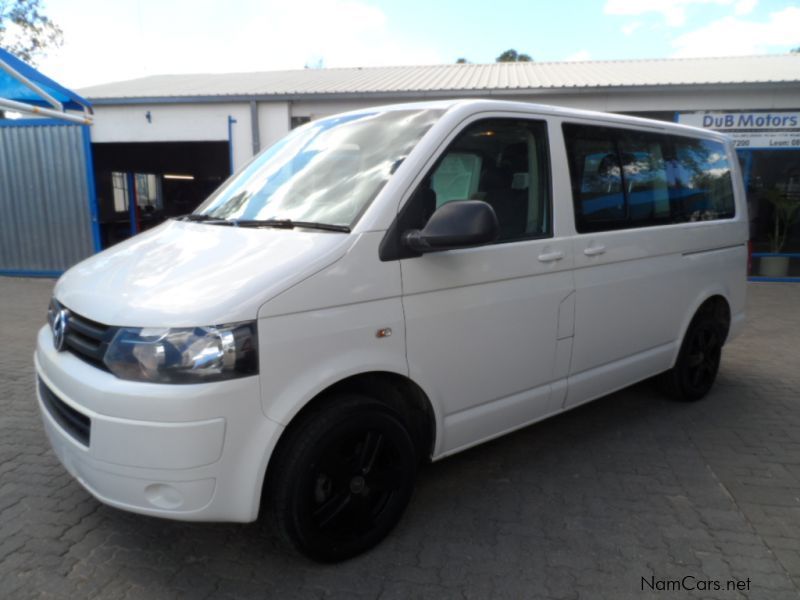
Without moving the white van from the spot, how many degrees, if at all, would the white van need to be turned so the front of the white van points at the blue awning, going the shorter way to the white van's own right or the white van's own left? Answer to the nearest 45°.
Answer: approximately 90° to the white van's own right

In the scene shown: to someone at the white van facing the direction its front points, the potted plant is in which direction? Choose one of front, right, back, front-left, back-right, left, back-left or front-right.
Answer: back

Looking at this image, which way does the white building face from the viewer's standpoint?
toward the camera

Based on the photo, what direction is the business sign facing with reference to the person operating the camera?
facing the viewer

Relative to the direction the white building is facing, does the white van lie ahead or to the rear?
ahead

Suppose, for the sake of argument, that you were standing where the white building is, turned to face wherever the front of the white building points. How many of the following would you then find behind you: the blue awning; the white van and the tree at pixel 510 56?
1

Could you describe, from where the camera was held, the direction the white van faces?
facing the viewer and to the left of the viewer

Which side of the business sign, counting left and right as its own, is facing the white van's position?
front

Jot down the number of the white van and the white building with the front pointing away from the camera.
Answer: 0

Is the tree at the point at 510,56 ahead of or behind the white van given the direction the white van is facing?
behind

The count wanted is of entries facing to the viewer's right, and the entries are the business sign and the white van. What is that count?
0

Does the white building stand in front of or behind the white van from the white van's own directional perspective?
behind
